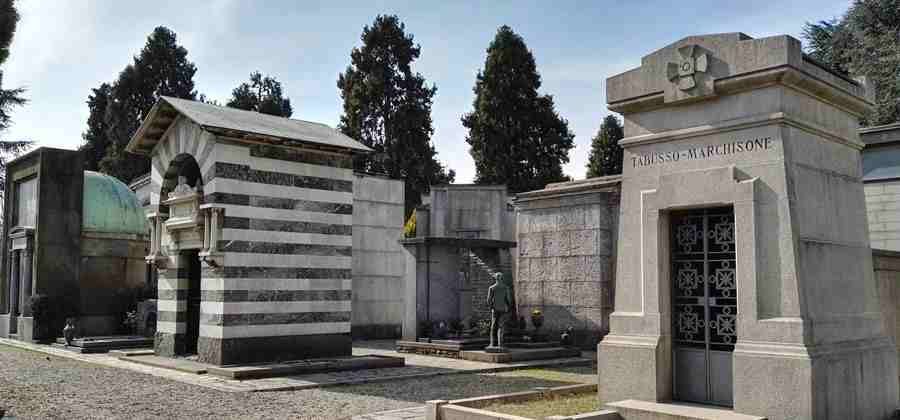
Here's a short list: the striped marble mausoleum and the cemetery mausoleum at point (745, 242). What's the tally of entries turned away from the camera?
0

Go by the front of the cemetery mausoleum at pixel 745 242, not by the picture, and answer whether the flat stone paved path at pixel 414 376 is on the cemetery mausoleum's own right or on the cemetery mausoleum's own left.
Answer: on the cemetery mausoleum's own right

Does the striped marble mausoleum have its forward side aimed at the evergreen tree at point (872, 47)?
no

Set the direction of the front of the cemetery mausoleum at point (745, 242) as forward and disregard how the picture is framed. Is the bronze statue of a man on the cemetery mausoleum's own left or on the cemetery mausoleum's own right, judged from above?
on the cemetery mausoleum's own right

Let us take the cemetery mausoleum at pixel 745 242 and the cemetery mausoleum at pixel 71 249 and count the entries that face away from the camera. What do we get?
0

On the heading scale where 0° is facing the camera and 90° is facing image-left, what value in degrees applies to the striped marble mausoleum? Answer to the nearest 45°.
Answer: approximately 45°

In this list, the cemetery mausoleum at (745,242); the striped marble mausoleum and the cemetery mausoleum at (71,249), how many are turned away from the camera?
0

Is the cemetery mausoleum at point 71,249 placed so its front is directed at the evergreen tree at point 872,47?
no

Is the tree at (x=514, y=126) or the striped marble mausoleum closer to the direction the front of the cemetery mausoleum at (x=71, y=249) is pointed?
the striped marble mausoleum

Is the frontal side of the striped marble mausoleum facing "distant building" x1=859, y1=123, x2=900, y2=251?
no

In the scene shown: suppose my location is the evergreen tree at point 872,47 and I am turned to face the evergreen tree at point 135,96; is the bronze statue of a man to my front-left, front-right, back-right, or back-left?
front-left

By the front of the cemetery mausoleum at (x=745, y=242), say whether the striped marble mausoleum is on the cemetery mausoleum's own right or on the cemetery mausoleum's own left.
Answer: on the cemetery mausoleum's own right

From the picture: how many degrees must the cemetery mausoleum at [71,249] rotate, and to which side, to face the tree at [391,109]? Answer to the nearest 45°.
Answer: approximately 180°

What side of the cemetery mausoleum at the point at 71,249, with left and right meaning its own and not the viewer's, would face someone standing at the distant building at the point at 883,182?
left

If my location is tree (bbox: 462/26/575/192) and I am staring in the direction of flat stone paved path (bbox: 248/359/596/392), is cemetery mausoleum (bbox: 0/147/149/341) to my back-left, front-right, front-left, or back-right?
front-right

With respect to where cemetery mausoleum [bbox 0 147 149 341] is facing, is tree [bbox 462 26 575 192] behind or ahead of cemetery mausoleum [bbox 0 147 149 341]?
behind
